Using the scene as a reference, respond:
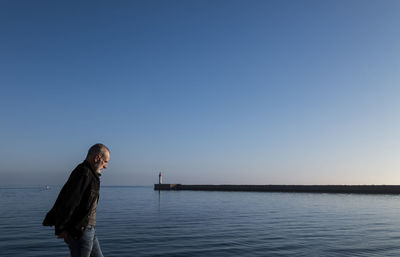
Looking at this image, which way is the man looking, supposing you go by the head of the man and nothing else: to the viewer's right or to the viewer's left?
to the viewer's right

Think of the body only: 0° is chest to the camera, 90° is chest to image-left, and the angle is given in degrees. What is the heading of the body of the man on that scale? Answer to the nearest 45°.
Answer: approximately 270°
